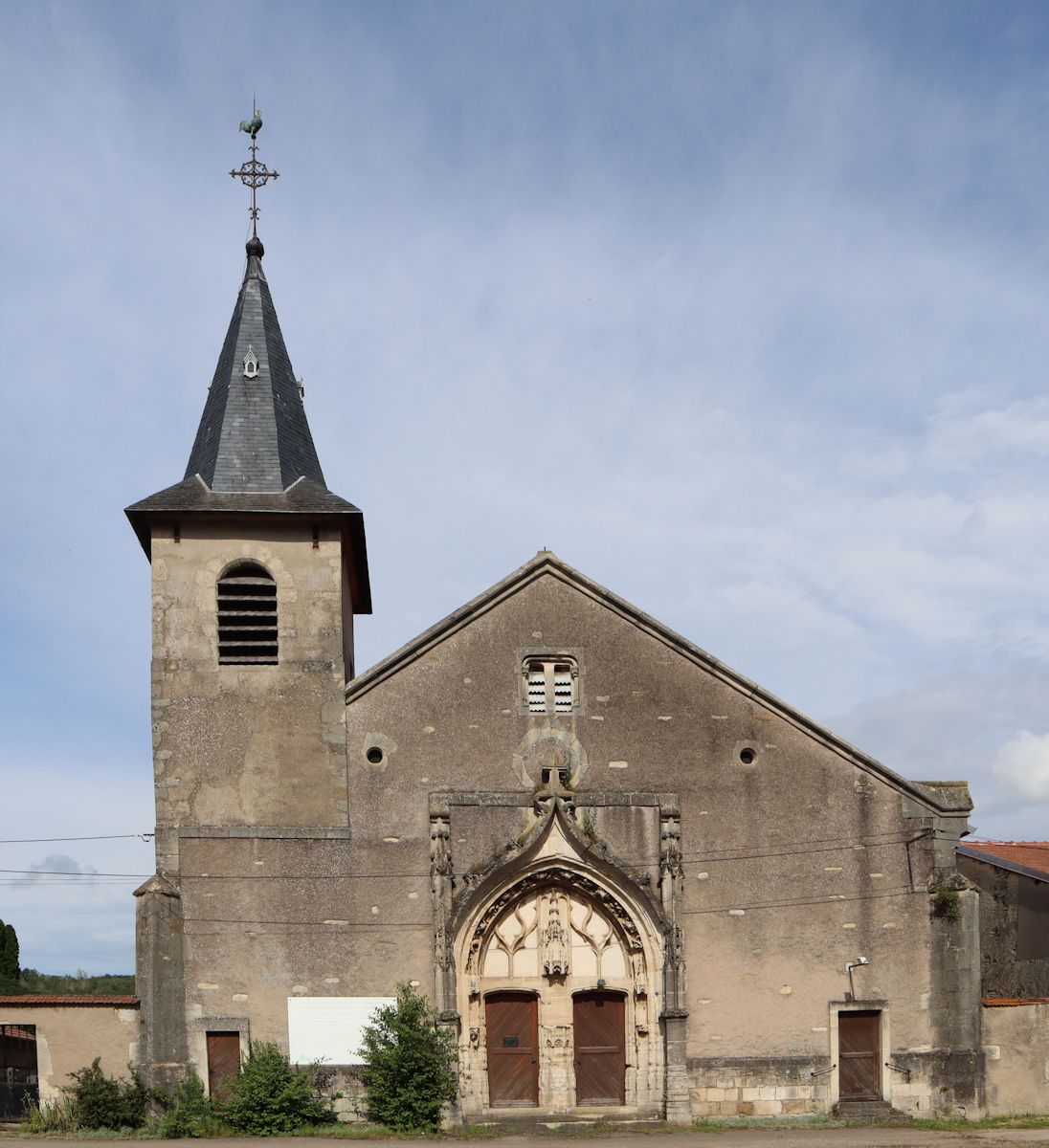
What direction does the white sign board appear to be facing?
toward the camera

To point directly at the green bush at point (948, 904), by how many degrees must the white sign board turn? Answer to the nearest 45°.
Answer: approximately 90° to its left
